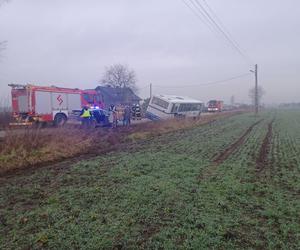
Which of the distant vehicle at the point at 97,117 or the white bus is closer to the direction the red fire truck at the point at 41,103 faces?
the white bus

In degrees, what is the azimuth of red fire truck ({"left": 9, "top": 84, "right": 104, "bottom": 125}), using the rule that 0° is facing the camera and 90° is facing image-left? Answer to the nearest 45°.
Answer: approximately 225°

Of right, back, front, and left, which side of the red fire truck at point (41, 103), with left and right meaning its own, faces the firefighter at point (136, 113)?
front

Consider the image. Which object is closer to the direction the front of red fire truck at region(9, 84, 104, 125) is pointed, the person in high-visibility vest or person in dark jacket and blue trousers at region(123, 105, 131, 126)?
the person in dark jacket and blue trousers

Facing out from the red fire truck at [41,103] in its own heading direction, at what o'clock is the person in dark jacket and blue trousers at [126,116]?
The person in dark jacket and blue trousers is roughly at 1 o'clock from the red fire truck.

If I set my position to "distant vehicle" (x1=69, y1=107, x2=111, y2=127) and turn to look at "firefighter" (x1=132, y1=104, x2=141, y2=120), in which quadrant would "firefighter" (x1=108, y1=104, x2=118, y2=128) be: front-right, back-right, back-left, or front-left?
front-right
